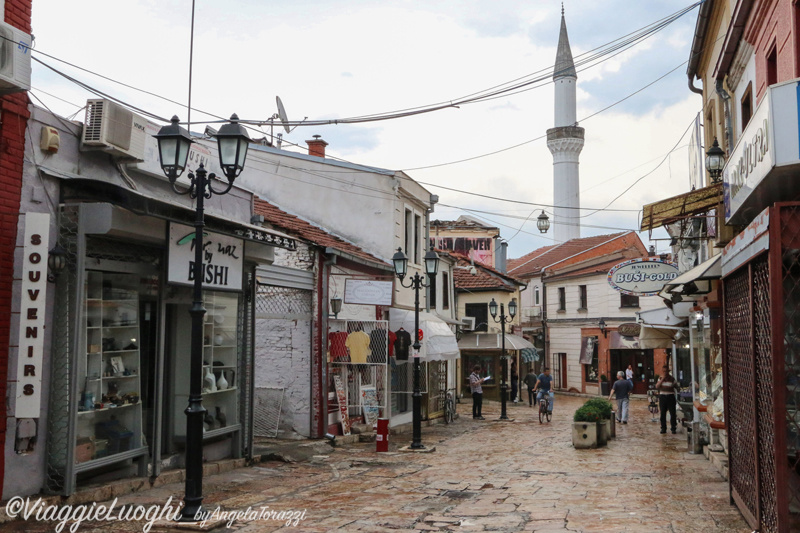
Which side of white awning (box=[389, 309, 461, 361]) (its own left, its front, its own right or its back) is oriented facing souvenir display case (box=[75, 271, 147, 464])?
right

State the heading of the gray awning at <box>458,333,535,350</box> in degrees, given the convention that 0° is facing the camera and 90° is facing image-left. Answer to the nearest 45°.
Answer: approximately 0°

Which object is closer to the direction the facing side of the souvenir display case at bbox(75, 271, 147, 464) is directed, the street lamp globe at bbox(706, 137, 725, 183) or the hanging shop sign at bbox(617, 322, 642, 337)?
the street lamp globe

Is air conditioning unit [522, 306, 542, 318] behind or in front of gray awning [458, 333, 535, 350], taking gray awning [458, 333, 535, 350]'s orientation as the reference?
behind

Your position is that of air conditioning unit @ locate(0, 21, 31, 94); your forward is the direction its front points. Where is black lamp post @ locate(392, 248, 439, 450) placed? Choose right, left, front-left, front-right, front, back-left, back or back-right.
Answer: left

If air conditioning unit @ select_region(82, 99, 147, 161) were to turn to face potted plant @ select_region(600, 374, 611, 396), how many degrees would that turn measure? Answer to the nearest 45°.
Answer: approximately 90° to its left

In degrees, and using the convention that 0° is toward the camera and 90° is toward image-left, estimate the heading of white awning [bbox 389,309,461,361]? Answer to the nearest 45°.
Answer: approximately 315°

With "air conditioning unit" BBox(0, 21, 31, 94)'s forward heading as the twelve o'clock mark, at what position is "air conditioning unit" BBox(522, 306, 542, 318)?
"air conditioning unit" BBox(522, 306, 542, 318) is roughly at 9 o'clock from "air conditioning unit" BBox(0, 21, 31, 94).

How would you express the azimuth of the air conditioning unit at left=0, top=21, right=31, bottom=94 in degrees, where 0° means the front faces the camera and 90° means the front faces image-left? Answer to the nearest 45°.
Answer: approximately 315°

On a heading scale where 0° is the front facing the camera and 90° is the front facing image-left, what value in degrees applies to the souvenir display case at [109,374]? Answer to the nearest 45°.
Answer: approximately 315°

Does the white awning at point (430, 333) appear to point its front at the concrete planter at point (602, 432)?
yes

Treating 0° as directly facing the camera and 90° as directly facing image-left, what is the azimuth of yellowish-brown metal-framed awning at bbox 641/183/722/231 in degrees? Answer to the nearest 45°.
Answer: approximately 45°

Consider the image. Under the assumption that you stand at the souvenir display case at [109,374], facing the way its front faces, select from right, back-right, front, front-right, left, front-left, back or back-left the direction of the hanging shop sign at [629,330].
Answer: left

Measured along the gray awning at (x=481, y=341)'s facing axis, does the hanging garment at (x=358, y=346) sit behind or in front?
in front

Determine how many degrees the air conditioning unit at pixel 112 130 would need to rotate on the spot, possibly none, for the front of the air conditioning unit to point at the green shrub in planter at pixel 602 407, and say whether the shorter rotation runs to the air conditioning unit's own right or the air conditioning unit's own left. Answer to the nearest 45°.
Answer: approximately 90° to the air conditioning unit's own left

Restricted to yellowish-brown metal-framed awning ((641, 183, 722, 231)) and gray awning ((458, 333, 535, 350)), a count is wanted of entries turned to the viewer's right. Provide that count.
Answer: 0
